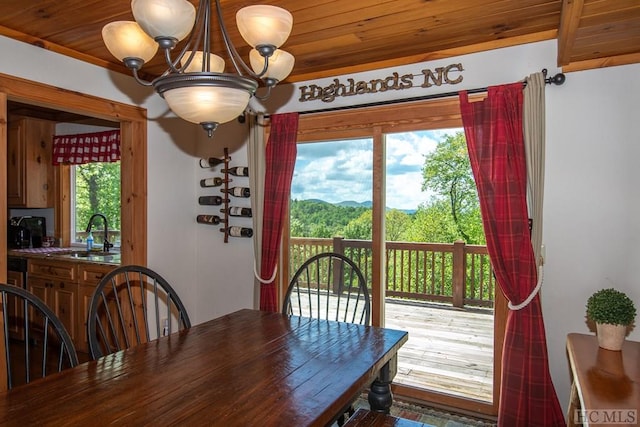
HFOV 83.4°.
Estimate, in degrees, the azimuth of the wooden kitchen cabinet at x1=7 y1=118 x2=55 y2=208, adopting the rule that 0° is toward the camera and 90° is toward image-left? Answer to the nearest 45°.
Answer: approximately 45°

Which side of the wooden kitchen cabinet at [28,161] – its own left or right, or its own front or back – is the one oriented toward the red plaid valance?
left

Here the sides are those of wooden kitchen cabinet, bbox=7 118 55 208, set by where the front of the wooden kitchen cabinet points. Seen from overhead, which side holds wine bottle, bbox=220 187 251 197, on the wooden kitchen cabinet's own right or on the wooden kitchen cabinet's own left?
on the wooden kitchen cabinet's own left

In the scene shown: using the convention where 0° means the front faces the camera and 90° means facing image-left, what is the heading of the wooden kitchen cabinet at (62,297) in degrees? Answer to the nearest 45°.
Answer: approximately 45°

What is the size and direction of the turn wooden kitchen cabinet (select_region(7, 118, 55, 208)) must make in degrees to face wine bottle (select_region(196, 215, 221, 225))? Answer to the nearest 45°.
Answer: approximately 90° to its left
